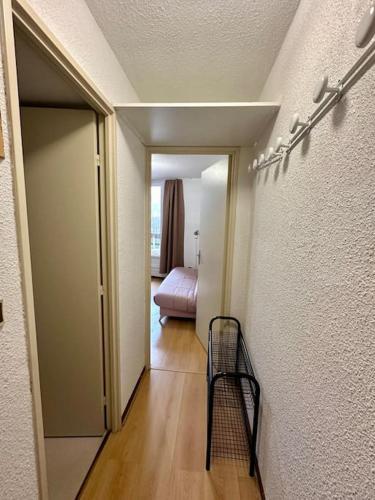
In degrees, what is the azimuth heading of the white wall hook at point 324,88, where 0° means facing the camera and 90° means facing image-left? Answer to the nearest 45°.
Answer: approximately 90°

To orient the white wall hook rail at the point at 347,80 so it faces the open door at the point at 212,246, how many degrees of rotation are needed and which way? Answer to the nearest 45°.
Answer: approximately 45° to its right

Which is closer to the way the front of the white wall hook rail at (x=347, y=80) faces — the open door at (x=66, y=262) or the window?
the open door

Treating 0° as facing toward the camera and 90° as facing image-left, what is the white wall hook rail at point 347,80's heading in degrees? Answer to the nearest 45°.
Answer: approximately 90°

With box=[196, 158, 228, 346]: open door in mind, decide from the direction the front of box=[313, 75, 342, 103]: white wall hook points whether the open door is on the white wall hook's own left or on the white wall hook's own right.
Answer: on the white wall hook's own right

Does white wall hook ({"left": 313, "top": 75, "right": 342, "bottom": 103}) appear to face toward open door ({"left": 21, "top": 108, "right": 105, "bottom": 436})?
yes

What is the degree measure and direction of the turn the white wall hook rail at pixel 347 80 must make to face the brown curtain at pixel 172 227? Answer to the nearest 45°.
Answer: approximately 45° to its right

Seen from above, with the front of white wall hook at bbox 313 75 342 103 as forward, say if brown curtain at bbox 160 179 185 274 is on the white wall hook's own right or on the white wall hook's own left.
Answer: on the white wall hook's own right
